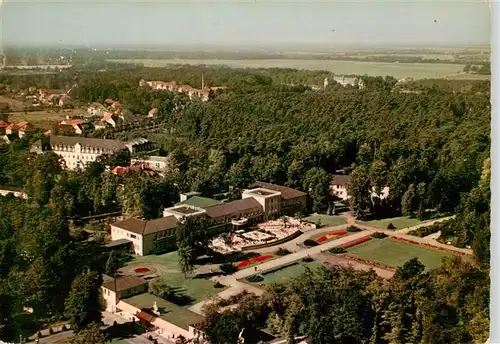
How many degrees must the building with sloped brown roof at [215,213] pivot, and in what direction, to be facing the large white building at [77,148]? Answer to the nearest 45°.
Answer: approximately 180°

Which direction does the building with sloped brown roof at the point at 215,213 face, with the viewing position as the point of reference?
facing the viewer and to the right of the viewer

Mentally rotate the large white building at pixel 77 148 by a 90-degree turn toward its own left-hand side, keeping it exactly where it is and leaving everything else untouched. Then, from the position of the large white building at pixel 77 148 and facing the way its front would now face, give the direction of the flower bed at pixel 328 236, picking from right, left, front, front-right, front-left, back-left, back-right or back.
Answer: front-right

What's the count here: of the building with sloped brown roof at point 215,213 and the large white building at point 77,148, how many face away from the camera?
0

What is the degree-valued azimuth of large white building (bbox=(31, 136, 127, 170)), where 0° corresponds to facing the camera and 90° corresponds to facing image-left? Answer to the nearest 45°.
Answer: approximately 0°

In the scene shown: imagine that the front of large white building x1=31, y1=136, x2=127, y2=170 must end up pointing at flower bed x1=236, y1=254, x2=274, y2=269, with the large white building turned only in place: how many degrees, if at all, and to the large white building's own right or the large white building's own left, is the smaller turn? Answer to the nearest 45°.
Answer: approximately 45° to the large white building's own left

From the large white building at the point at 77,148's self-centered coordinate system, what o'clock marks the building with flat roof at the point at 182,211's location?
The building with flat roof is roughly at 11 o'clock from the large white building.

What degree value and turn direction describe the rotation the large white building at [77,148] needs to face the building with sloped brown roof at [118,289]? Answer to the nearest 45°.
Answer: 0° — it already faces it
